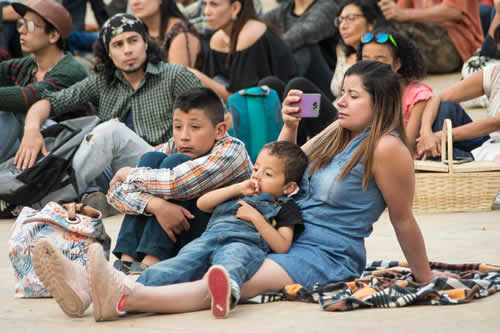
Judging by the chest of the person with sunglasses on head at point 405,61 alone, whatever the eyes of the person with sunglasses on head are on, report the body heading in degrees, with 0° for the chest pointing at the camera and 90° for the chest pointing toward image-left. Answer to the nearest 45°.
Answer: approximately 45°

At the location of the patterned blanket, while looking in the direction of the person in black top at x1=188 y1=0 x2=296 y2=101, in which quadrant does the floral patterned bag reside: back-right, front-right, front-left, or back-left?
front-left

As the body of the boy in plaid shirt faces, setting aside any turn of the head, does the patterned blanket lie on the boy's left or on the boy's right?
on the boy's left

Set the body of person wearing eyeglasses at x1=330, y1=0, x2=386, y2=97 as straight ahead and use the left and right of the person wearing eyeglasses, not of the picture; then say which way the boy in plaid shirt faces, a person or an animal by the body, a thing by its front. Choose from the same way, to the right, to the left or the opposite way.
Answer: the same way

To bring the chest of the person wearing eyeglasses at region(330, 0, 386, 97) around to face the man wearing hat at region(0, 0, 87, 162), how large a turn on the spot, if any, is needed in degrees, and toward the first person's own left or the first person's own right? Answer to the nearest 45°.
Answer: approximately 45° to the first person's own right

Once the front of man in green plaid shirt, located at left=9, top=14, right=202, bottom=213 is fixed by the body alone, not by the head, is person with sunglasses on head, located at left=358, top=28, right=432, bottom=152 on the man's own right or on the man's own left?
on the man's own left

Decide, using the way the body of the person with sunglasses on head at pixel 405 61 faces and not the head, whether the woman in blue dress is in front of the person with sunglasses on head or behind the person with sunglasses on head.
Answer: in front

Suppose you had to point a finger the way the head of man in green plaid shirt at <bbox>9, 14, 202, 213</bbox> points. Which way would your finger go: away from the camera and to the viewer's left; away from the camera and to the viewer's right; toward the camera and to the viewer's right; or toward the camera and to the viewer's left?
toward the camera and to the viewer's right

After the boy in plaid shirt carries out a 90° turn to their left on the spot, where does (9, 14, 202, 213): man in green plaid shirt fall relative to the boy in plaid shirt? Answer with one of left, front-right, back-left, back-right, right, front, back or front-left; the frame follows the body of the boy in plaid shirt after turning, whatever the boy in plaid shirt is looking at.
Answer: back-left

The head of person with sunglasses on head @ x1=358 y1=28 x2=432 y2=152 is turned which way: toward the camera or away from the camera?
toward the camera

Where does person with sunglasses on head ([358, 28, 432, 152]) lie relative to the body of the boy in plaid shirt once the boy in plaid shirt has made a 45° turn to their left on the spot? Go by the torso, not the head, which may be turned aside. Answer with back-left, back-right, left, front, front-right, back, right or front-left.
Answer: back-left

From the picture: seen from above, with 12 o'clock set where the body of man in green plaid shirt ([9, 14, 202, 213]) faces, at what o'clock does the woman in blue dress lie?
The woman in blue dress is roughly at 10 o'clock from the man in green plaid shirt.

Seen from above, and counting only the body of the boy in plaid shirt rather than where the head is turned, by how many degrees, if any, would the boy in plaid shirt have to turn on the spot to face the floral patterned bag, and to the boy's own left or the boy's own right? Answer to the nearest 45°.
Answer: approximately 45° to the boy's own right

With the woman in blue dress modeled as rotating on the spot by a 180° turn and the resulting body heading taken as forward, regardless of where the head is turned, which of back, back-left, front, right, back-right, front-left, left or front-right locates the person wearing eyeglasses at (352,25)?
left

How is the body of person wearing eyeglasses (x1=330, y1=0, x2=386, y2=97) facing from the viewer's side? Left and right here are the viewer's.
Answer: facing the viewer and to the left of the viewer

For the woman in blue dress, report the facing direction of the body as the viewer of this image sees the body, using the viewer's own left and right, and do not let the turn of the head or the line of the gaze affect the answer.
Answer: facing to the left of the viewer

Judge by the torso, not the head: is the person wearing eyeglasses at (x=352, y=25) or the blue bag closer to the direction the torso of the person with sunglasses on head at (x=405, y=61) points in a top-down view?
the blue bag
